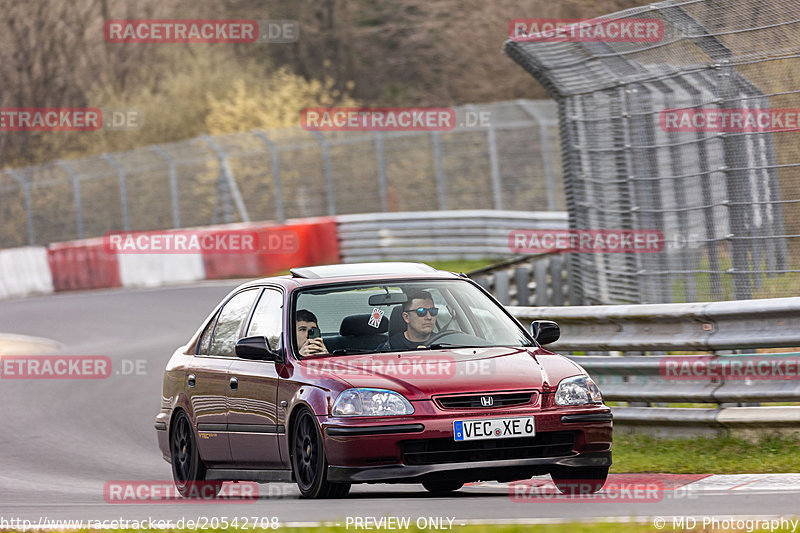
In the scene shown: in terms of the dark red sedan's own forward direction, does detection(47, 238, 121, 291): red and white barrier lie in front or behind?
behind

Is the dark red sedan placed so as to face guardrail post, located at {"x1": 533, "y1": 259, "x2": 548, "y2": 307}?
no

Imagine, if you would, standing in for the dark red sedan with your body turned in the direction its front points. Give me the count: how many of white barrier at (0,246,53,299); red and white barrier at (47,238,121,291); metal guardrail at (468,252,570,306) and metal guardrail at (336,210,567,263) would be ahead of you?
0

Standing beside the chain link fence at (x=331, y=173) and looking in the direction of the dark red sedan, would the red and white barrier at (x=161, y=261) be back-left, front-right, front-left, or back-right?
front-right

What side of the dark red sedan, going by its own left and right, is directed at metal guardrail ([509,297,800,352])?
left

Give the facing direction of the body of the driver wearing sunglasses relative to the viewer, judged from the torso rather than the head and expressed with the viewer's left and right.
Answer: facing the viewer and to the right of the viewer

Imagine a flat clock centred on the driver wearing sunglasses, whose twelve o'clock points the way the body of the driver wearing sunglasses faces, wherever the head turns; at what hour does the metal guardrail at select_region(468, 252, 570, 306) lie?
The metal guardrail is roughly at 8 o'clock from the driver wearing sunglasses.

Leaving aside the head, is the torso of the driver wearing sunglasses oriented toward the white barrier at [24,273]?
no

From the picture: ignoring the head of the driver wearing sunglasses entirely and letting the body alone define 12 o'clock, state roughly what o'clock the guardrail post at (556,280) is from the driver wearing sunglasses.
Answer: The guardrail post is roughly at 8 o'clock from the driver wearing sunglasses.

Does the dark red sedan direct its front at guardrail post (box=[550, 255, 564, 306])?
no
